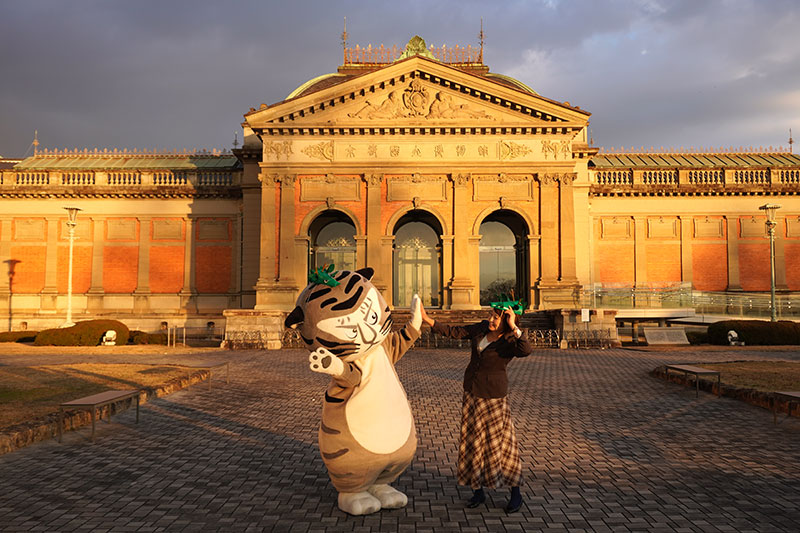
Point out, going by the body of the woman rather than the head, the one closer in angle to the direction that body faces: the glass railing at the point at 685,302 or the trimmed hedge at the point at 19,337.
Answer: the trimmed hedge

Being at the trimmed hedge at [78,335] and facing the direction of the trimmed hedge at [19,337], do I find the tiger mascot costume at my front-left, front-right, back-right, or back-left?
back-left

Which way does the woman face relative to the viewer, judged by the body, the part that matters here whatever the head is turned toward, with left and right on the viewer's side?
facing the viewer and to the left of the viewer

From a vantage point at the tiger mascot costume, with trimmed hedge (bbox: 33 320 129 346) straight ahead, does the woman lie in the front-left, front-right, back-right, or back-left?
back-right

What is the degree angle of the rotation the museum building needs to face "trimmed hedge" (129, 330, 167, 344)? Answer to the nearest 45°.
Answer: approximately 45° to its right

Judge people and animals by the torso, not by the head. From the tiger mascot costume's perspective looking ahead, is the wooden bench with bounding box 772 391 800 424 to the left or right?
on its left

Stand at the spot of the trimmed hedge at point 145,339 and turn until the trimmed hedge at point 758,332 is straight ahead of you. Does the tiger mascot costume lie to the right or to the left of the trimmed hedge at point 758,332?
right

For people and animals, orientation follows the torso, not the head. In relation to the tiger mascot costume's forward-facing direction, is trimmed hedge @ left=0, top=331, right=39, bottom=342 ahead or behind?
behind

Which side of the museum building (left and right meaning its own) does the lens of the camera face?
front

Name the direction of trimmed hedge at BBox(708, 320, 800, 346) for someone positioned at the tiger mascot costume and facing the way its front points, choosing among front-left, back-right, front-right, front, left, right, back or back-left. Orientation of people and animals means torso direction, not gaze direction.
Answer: left

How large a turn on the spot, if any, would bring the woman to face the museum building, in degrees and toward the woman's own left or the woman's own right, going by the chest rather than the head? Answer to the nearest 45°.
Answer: approximately 135° to the woman's own right

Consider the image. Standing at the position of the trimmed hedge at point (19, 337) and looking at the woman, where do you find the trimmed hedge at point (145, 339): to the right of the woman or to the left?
left

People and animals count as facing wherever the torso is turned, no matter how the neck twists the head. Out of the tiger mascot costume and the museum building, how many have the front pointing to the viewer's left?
0

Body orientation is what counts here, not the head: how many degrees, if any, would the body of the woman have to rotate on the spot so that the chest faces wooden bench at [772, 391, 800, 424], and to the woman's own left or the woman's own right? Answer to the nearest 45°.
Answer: approximately 180°

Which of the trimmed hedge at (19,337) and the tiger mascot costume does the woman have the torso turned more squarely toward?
the tiger mascot costume

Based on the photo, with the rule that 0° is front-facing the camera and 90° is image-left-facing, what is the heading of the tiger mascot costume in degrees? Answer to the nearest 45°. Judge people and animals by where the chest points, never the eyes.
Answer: approximately 315°

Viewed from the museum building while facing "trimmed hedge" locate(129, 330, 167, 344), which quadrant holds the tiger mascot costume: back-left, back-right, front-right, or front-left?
front-left

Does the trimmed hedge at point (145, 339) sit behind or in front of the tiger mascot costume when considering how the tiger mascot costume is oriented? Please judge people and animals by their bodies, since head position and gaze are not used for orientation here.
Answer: behind

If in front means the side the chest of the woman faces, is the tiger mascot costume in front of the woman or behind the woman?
in front

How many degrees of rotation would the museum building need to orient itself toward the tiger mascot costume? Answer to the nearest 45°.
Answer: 0° — it already faces it
